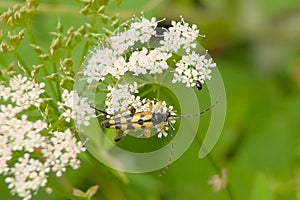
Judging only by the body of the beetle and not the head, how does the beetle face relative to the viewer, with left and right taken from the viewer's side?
facing to the right of the viewer
